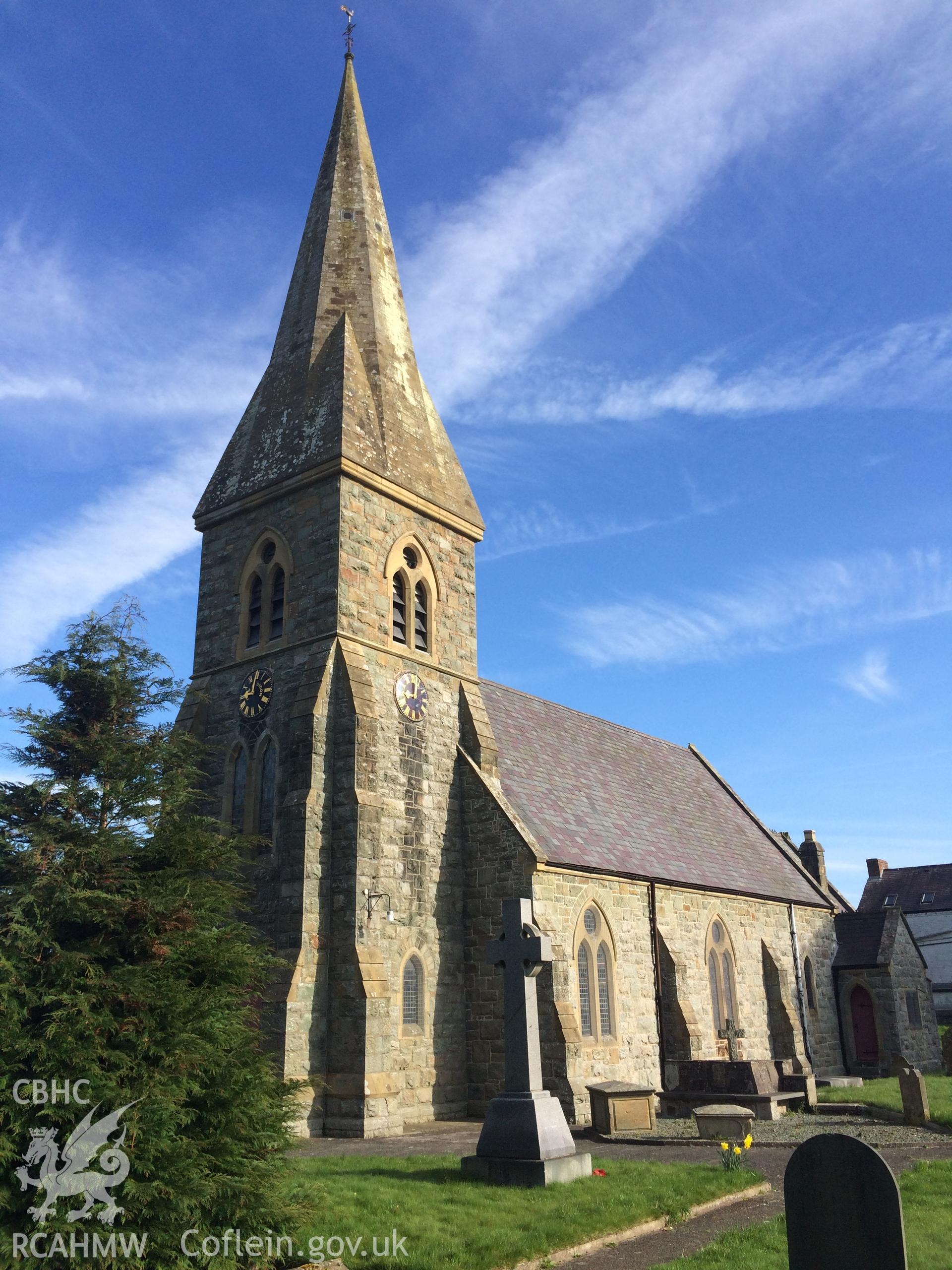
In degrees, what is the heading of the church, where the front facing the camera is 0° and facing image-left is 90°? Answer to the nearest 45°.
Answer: approximately 45°

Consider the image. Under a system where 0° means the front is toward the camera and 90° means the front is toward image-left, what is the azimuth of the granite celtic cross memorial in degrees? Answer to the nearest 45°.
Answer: approximately 45°

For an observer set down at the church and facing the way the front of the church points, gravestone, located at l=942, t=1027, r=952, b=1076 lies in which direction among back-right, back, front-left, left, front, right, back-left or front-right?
back

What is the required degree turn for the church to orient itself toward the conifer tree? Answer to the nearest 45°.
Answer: approximately 45° to its left

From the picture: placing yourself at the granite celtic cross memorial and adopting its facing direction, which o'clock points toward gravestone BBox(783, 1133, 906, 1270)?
The gravestone is roughly at 10 o'clock from the granite celtic cross memorial.
